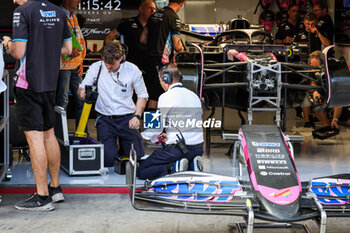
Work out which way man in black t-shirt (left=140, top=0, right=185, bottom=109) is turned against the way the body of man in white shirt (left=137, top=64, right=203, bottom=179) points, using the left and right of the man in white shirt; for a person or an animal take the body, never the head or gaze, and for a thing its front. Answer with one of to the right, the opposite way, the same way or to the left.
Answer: to the right

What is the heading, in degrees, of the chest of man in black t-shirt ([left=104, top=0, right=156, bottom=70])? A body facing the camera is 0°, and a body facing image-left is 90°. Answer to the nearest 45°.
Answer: approximately 315°

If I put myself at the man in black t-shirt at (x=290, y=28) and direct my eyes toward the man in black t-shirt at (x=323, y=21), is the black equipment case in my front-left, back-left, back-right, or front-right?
back-right

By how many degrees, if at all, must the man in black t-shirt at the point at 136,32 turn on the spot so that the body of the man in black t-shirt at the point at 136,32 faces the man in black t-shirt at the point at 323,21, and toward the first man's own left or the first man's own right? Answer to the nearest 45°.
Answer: approximately 90° to the first man's own left

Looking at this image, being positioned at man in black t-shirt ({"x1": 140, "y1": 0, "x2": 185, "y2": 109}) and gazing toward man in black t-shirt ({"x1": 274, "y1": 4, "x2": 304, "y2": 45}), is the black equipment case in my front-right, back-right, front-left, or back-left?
back-right
